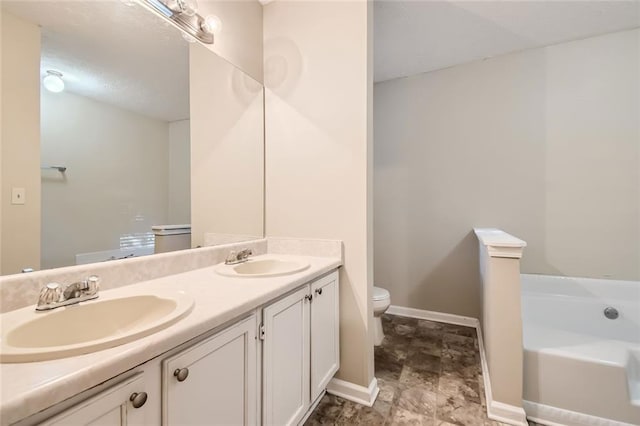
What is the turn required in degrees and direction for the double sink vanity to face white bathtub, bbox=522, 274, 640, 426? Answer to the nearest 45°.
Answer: approximately 45° to its left

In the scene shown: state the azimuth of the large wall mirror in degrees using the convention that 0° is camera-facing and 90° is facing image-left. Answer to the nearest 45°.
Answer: approximately 315°

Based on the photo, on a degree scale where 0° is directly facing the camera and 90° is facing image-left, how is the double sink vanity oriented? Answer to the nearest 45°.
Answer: approximately 315°

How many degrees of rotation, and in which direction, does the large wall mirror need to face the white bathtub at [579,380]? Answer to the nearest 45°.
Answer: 0° — it already faces it
